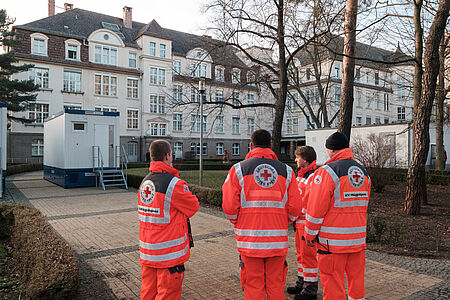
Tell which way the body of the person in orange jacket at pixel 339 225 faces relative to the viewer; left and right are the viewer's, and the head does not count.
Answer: facing away from the viewer and to the left of the viewer

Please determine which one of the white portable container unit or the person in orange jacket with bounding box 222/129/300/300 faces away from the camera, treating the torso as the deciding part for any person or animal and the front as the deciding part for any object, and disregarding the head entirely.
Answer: the person in orange jacket

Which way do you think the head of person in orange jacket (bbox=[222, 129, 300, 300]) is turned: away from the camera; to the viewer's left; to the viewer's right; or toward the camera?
away from the camera

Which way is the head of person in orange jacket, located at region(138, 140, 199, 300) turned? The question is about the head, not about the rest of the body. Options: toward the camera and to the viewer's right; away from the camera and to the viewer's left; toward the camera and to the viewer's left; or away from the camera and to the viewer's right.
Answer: away from the camera and to the viewer's right

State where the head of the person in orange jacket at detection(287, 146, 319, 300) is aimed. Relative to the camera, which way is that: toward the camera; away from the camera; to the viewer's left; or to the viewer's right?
to the viewer's left

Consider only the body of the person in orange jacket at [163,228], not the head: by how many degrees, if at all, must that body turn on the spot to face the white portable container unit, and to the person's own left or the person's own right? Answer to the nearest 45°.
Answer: approximately 45° to the person's own left

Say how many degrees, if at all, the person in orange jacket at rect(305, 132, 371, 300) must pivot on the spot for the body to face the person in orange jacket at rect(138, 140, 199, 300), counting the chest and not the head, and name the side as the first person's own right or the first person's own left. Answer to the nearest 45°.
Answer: approximately 90° to the first person's own left

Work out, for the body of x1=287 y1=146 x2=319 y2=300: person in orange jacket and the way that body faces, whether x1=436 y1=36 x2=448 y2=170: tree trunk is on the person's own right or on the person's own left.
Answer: on the person's own right

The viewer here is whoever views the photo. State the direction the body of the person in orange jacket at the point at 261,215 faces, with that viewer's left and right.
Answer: facing away from the viewer

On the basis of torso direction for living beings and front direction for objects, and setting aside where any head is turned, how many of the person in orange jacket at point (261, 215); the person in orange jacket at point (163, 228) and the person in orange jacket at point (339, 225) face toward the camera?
0

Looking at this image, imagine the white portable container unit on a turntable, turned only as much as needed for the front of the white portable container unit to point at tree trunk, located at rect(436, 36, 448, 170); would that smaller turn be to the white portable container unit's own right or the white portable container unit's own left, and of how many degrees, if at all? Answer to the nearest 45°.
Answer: approximately 90° to the white portable container unit's own left

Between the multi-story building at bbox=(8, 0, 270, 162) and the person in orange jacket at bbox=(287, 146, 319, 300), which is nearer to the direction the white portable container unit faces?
the person in orange jacket

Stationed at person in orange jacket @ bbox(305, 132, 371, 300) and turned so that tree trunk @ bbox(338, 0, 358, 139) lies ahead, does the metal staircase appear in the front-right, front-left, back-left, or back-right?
front-left

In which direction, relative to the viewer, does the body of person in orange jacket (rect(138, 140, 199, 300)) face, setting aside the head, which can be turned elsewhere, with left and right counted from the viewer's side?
facing away from the viewer and to the right of the viewer

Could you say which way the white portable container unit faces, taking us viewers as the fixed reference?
facing the viewer

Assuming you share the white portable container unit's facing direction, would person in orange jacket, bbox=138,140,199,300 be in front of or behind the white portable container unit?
in front
